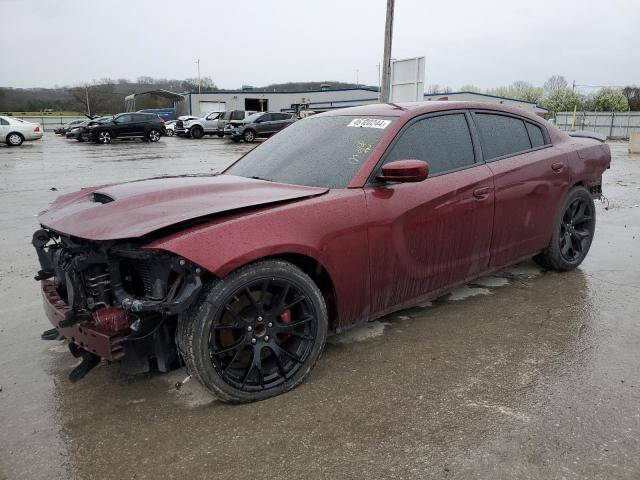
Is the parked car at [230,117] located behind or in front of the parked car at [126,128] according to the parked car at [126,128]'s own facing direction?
behind

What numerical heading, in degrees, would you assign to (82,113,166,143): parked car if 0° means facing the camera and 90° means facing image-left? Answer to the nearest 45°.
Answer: approximately 45°

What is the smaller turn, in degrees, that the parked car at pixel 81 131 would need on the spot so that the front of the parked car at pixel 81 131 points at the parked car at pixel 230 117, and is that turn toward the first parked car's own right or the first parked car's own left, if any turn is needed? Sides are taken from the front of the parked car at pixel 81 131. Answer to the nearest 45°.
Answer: approximately 135° to the first parked car's own left

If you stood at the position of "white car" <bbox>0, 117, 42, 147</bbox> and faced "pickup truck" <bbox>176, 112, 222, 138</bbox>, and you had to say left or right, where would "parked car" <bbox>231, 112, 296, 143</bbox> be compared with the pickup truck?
right

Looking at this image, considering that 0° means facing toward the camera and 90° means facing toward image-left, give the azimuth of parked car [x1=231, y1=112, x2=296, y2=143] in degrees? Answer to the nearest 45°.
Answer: approximately 45°

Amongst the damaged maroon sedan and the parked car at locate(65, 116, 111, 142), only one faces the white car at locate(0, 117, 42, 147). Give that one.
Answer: the parked car

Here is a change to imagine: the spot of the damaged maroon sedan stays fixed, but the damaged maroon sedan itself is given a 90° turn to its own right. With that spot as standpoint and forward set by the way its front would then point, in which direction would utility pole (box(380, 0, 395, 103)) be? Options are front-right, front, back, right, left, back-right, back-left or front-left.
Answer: front-right

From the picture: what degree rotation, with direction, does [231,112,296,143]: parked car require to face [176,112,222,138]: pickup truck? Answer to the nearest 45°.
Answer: approximately 90° to its right
